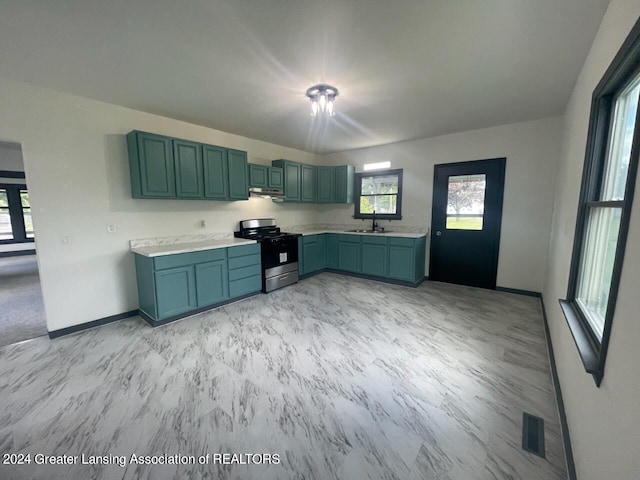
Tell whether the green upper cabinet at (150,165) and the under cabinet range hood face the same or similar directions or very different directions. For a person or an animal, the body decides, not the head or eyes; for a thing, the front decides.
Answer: same or similar directions

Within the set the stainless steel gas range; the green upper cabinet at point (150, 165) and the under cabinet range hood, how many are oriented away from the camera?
0

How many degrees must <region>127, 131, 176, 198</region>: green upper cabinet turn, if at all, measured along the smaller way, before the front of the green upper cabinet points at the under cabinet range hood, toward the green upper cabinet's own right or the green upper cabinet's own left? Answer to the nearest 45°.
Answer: approximately 45° to the green upper cabinet's own left

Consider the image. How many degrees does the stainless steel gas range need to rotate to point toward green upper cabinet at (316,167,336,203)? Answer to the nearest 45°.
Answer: approximately 90° to its left

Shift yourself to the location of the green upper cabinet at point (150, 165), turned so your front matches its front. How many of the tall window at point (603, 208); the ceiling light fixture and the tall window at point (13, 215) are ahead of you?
2

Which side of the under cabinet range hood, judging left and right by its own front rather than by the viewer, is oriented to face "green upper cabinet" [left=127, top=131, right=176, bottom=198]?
right

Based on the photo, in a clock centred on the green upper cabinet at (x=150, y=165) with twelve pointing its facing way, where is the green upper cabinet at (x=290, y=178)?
the green upper cabinet at (x=290, y=178) is roughly at 10 o'clock from the green upper cabinet at (x=150, y=165).

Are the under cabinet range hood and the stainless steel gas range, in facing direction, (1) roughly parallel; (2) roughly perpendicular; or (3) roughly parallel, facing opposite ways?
roughly parallel

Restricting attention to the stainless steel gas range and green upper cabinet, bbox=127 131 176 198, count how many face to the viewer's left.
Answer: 0

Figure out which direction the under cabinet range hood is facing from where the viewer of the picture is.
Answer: facing the viewer and to the right of the viewer

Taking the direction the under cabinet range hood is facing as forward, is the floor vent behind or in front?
in front

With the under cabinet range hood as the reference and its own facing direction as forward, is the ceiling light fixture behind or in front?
in front
